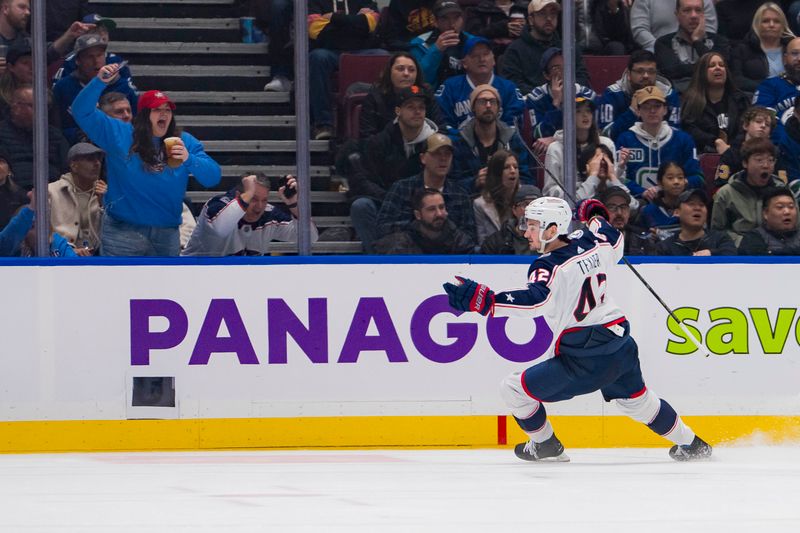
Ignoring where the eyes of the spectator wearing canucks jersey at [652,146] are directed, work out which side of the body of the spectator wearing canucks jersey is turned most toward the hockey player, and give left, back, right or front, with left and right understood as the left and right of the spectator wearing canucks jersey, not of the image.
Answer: front

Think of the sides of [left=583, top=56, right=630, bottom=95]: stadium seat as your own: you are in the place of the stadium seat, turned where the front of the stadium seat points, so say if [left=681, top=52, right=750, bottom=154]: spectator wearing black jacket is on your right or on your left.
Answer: on your left

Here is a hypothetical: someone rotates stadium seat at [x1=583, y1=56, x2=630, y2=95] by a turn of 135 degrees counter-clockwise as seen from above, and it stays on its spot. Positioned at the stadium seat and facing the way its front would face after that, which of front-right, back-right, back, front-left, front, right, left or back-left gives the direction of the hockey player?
back-right

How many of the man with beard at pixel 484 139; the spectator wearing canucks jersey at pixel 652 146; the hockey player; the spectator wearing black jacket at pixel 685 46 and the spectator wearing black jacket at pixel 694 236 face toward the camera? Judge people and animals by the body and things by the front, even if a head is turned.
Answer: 4

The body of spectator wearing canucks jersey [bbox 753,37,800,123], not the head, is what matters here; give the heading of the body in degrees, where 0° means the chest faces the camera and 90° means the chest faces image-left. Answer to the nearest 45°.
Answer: approximately 0°

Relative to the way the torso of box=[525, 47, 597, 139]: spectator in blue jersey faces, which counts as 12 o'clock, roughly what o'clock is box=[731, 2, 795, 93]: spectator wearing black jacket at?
The spectator wearing black jacket is roughly at 8 o'clock from the spectator in blue jersey.
